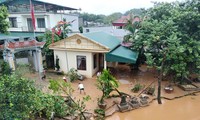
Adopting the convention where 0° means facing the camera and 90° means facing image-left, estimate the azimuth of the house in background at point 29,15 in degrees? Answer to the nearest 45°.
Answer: approximately 0°

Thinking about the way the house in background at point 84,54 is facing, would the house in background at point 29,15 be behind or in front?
behind

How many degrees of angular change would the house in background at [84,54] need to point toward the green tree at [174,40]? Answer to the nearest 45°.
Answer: approximately 45° to its left

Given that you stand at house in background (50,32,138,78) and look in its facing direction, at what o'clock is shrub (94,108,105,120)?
The shrub is roughly at 1 o'clock from the house in background.

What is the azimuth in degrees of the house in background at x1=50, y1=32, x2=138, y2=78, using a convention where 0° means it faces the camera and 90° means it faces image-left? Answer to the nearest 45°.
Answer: approximately 45°

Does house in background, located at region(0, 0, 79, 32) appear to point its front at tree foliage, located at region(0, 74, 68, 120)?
yes

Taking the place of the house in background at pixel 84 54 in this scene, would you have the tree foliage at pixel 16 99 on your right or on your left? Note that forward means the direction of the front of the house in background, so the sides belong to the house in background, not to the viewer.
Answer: on your right

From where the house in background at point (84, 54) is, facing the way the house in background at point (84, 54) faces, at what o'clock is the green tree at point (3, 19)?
The green tree is roughly at 3 o'clock from the house in background.

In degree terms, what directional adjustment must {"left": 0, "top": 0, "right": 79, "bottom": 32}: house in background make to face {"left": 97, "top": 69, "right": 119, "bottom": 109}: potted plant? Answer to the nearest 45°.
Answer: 0° — it already faces it
